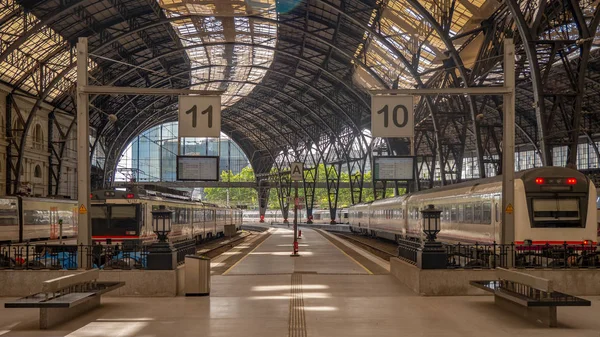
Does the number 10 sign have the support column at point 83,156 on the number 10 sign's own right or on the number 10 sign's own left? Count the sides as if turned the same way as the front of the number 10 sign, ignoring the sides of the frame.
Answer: on the number 10 sign's own right

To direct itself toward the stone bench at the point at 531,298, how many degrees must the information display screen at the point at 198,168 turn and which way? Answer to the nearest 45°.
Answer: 0° — it already faces it

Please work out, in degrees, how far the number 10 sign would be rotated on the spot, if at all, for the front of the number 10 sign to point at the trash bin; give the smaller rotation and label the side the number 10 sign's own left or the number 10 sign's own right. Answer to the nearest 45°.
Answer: approximately 45° to the number 10 sign's own right

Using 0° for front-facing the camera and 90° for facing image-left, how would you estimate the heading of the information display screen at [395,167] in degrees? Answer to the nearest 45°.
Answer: approximately 0°

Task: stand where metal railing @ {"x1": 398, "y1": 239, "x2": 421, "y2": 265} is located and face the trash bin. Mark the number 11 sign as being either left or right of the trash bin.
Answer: right

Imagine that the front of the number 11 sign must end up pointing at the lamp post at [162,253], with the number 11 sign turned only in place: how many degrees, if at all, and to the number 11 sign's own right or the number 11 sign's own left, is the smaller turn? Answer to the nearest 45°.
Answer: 0° — it already faces it

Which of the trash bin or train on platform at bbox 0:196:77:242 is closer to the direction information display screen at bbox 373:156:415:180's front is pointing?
the trash bin

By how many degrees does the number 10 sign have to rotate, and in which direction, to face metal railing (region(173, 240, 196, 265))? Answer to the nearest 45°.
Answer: approximately 45° to its right
